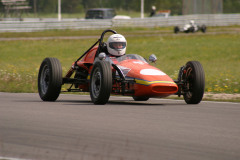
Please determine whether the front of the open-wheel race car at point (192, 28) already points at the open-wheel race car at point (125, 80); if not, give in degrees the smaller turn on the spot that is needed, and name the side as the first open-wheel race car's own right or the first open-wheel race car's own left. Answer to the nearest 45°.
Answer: approximately 45° to the first open-wheel race car's own left

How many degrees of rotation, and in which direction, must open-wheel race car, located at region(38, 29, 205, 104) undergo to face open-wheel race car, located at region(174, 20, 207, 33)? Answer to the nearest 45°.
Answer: approximately 135° to its left

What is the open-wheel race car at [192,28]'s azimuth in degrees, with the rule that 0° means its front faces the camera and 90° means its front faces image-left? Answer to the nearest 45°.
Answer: approximately 45°
